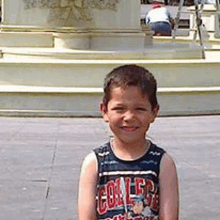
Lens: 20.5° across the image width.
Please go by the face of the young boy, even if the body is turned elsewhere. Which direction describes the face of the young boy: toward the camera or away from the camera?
toward the camera

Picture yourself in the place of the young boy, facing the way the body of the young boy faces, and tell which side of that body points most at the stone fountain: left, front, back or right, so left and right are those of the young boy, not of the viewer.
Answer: back

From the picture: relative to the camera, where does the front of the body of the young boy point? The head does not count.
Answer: toward the camera
